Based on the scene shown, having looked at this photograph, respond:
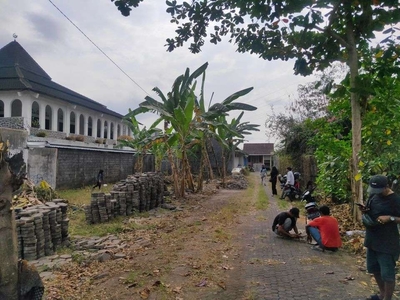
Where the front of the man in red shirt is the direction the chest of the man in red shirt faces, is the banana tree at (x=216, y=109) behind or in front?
in front

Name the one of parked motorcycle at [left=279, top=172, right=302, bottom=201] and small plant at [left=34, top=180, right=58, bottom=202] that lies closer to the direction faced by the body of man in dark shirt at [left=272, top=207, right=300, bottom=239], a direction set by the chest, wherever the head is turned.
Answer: the parked motorcycle

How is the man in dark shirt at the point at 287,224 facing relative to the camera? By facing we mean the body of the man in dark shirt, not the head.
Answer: to the viewer's right

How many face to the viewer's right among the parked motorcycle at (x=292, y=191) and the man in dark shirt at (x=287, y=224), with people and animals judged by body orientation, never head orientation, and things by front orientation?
1

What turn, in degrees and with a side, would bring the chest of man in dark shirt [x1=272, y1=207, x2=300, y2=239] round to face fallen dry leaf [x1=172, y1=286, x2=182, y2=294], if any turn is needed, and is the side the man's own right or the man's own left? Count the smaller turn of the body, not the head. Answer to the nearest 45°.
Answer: approximately 90° to the man's own right

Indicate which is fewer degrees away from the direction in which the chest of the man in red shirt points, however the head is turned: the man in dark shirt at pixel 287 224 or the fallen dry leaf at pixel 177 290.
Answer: the man in dark shirt

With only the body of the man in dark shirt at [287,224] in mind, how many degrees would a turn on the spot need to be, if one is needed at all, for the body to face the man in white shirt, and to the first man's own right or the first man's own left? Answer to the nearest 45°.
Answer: approximately 90° to the first man's own left

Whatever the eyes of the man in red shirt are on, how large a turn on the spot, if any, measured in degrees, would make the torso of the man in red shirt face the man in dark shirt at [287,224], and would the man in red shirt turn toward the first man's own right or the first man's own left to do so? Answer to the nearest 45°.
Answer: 0° — they already face them

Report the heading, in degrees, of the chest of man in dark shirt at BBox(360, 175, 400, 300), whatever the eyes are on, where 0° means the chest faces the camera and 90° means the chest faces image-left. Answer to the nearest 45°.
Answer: approximately 45°

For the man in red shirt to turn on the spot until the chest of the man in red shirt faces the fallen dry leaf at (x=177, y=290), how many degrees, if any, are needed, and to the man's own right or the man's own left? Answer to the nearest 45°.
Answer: approximately 90° to the man's own left
